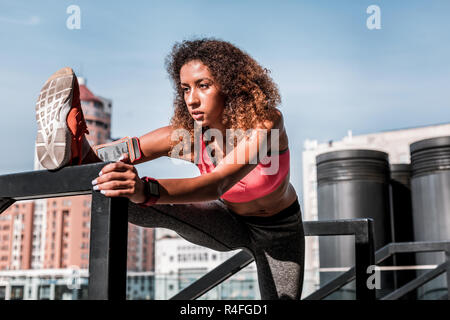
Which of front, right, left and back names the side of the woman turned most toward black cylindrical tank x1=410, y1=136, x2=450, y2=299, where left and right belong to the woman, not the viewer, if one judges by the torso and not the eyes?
back

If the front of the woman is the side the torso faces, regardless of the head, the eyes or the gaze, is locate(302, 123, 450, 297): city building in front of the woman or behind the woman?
behind

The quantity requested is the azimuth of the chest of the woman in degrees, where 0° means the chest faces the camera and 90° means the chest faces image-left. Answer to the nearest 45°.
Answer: approximately 45°

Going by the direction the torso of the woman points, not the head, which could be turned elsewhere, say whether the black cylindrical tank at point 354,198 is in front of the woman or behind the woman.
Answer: behind

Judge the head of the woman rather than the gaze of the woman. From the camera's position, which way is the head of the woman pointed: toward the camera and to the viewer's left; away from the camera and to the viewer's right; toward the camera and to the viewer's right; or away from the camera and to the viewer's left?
toward the camera and to the viewer's left

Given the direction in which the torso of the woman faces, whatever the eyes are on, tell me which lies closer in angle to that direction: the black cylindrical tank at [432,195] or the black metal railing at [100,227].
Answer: the black metal railing

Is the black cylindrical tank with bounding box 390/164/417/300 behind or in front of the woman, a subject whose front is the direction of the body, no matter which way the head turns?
behind
